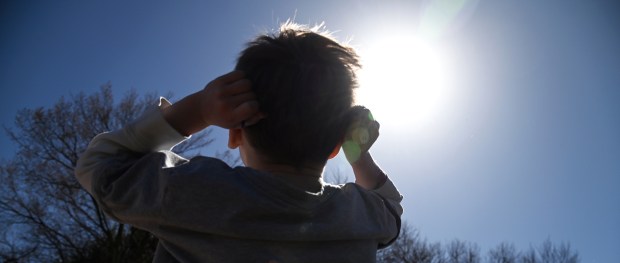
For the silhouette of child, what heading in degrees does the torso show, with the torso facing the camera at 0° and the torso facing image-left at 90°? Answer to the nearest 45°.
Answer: approximately 180°
